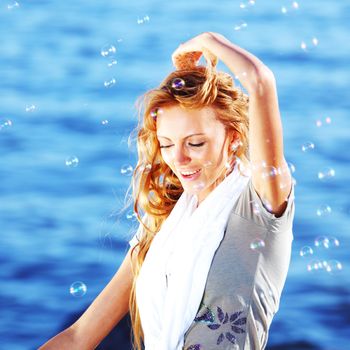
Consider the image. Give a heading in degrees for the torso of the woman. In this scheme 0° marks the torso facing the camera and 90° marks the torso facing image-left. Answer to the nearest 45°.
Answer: approximately 45°
